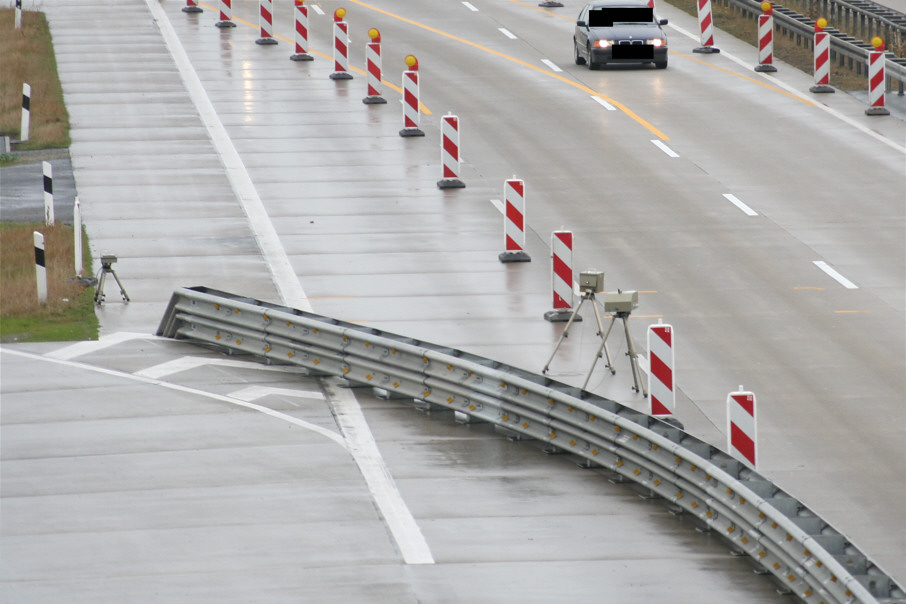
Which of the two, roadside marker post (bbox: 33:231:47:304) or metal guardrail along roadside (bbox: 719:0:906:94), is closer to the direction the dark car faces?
the roadside marker post

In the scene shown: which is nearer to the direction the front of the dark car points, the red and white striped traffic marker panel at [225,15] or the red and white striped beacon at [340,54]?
the red and white striped beacon

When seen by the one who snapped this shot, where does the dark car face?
facing the viewer

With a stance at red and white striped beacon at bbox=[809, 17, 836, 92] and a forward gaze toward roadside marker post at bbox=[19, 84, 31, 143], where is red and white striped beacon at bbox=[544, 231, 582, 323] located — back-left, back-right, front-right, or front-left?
front-left

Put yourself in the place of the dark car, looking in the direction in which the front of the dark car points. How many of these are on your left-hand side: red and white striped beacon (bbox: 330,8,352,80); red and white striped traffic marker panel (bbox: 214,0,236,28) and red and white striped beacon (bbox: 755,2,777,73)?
1

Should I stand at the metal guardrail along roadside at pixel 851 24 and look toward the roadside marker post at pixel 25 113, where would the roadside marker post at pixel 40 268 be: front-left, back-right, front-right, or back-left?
front-left

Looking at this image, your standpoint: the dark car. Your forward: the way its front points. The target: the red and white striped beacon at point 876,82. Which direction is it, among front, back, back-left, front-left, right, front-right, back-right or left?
front-left

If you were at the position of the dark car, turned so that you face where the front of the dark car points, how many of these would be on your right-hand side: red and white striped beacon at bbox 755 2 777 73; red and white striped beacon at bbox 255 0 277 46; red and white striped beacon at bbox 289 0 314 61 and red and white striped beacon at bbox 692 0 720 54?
2

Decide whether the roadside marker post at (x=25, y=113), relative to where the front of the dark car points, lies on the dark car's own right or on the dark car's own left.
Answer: on the dark car's own right

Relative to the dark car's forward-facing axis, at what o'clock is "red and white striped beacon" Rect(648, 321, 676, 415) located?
The red and white striped beacon is roughly at 12 o'clock from the dark car.

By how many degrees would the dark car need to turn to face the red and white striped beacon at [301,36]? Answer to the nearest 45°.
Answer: approximately 90° to its right

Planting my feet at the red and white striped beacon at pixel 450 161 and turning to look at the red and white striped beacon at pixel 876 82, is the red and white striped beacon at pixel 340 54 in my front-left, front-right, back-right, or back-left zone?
front-left

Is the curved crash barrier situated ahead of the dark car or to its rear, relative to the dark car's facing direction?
ahead

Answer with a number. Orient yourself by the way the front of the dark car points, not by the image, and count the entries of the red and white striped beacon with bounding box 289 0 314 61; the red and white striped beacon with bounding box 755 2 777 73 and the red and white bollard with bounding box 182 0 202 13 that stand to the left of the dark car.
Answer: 1
